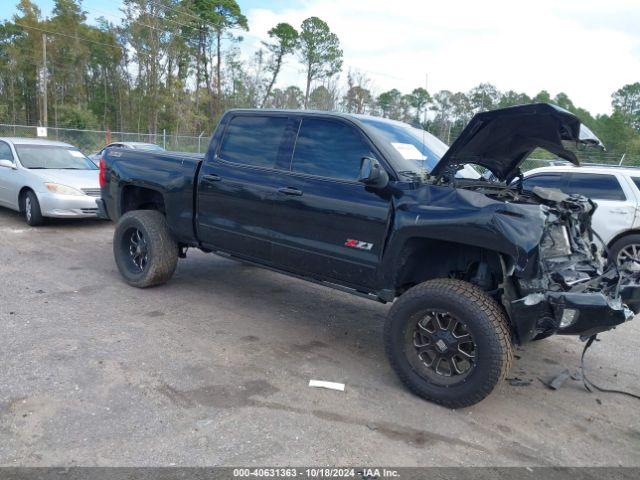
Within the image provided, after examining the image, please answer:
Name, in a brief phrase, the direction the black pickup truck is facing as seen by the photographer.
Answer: facing the viewer and to the right of the viewer

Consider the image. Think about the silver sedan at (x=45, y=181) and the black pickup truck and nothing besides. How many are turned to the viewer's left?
0

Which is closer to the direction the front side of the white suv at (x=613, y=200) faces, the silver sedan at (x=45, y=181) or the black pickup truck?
the silver sedan

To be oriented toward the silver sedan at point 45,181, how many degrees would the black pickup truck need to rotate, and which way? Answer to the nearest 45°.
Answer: approximately 180°

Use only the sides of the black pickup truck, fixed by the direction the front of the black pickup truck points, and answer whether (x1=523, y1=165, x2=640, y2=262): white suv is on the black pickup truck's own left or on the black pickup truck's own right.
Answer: on the black pickup truck's own left

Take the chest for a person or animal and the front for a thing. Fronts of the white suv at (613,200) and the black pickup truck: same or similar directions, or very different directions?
very different directions

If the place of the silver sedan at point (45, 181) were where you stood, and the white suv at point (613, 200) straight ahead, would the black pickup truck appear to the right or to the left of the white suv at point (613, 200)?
right
